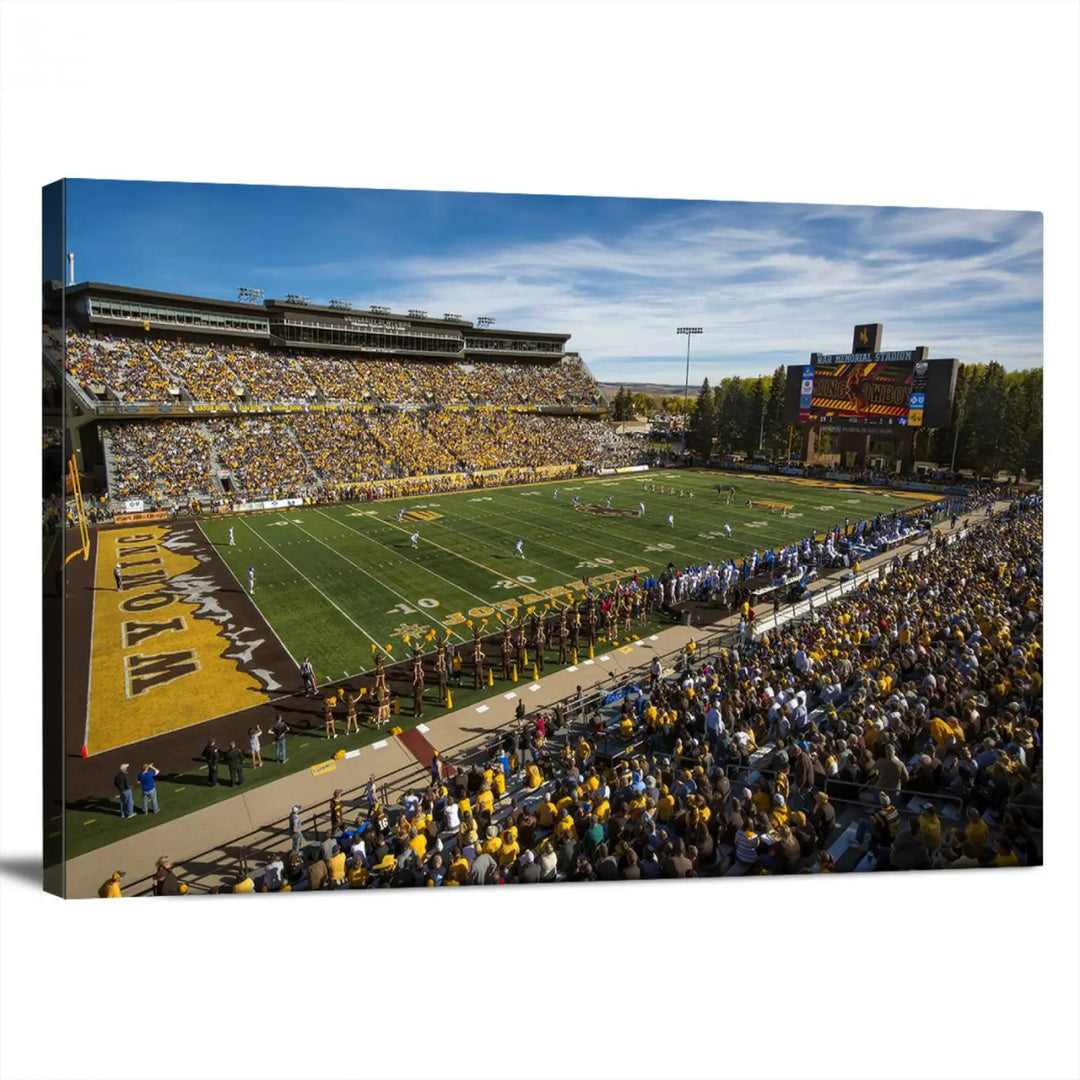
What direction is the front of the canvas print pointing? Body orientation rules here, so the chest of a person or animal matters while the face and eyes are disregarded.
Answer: toward the camera
